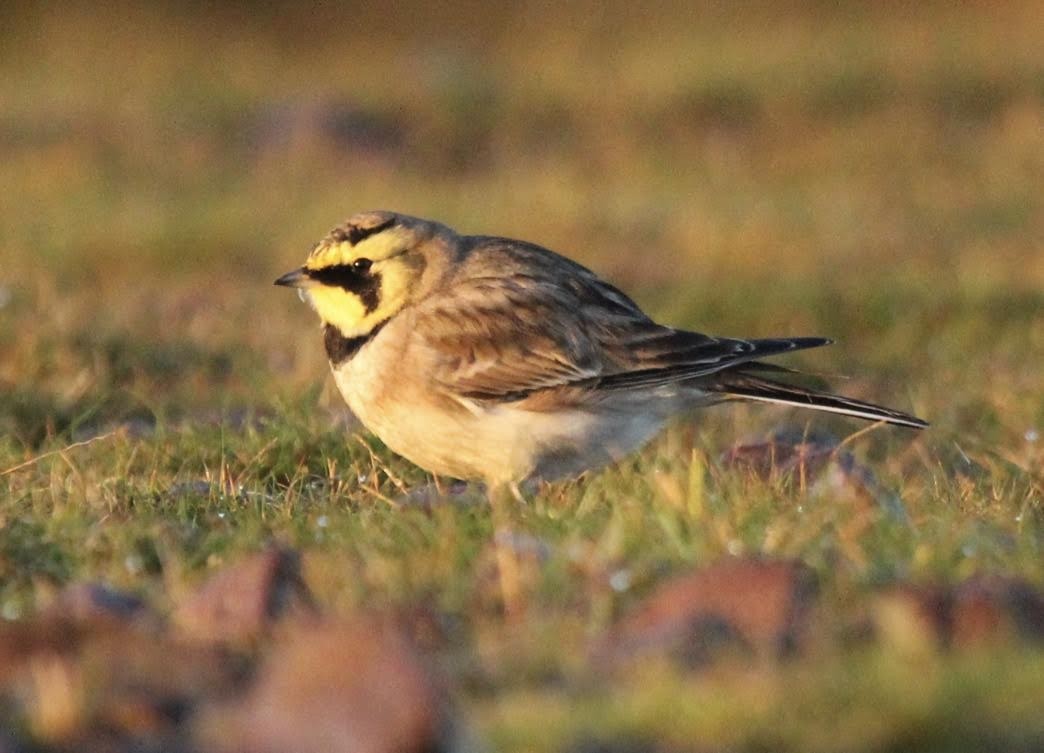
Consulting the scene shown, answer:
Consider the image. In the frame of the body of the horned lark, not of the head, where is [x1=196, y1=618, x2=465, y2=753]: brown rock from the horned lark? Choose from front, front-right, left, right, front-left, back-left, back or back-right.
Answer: left

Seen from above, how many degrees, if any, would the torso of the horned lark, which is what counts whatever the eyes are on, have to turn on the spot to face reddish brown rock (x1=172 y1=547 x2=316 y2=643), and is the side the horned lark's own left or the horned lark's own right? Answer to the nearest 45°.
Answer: approximately 90° to the horned lark's own left

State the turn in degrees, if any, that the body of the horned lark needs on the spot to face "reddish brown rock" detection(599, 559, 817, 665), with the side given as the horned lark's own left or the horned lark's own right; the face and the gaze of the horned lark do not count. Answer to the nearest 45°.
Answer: approximately 90° to the horned lark's own left

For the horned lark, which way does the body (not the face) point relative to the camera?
to the viewer's left
